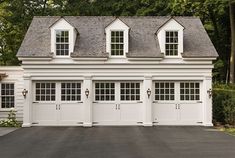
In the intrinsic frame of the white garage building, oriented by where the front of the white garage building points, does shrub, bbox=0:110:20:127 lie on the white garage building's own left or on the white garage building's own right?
on the white garage building's own right

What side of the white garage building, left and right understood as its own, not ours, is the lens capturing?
front

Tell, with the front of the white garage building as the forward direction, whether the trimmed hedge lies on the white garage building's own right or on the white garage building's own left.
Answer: on the white garage building's own left
